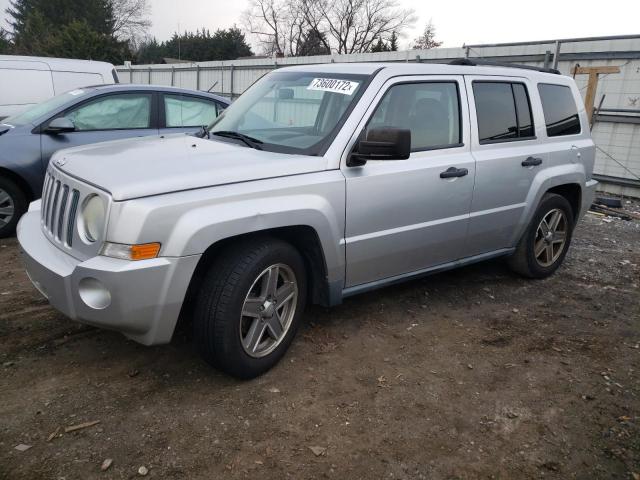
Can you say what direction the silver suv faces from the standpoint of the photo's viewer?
facing the viewer and to the left of the viewer

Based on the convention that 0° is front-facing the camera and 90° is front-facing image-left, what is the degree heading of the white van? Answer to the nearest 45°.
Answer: approximately 45°

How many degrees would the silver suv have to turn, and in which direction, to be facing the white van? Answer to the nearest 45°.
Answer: approximately 90° to its right

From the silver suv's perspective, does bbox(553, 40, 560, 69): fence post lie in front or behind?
behind

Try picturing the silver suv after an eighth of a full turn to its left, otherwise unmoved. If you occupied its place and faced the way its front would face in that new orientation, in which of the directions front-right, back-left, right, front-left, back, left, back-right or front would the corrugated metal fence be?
back-left

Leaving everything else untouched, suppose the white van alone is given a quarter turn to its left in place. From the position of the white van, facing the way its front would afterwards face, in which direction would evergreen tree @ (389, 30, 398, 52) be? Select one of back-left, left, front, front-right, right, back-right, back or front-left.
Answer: left

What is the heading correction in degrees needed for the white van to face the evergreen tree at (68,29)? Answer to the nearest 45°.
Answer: approximately 135° to its right

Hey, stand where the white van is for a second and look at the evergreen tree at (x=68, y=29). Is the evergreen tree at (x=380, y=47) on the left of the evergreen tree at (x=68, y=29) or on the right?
right

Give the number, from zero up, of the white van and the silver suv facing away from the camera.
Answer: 0
